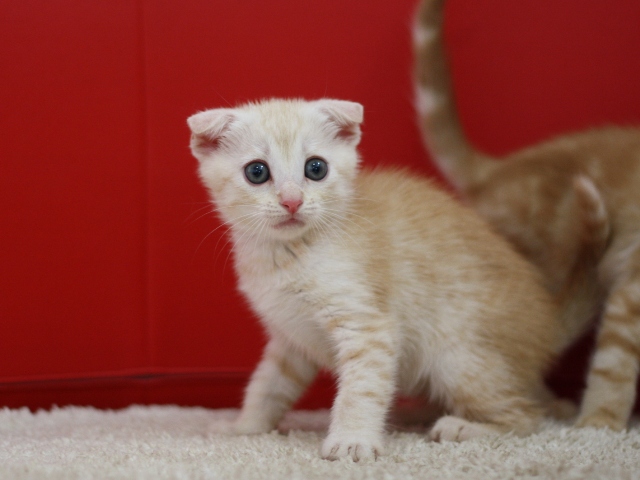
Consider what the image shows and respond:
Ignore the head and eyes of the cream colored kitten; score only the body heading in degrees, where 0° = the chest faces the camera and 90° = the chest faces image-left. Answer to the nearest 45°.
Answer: approximately 45°
